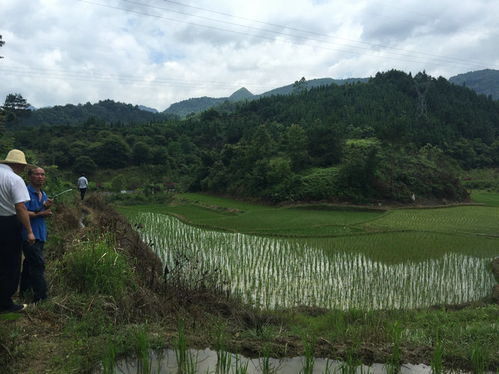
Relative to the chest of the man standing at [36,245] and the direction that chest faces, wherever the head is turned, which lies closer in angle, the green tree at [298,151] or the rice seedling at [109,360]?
the rice seedling

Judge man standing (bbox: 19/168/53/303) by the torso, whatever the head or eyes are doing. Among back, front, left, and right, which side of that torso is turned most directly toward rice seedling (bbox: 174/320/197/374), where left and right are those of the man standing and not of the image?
front

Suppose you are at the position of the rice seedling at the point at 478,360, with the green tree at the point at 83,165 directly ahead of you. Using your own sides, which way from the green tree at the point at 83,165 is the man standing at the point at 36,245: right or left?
left

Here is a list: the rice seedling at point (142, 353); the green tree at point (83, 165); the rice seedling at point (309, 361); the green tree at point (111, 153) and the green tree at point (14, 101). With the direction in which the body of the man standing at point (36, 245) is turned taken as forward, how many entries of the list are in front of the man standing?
2

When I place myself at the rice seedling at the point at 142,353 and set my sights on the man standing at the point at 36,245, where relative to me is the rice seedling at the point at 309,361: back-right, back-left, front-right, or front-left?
back-right

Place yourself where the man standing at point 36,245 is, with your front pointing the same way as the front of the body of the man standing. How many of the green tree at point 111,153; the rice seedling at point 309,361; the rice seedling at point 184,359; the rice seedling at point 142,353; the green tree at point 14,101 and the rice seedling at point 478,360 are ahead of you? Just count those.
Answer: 4

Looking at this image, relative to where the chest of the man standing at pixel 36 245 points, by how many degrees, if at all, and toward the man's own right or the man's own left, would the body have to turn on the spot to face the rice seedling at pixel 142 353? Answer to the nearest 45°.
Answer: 0° — they already face it

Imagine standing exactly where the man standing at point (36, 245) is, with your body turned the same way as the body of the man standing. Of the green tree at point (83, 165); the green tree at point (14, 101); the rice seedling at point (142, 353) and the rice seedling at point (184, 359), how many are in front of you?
2

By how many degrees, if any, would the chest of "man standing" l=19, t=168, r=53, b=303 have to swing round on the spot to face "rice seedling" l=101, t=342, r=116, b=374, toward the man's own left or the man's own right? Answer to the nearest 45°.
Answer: approximately 45° to the man's own right

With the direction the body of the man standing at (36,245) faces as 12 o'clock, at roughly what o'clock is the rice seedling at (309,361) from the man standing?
The rice seedling is roughly at 12 o'clock from the man standing.
